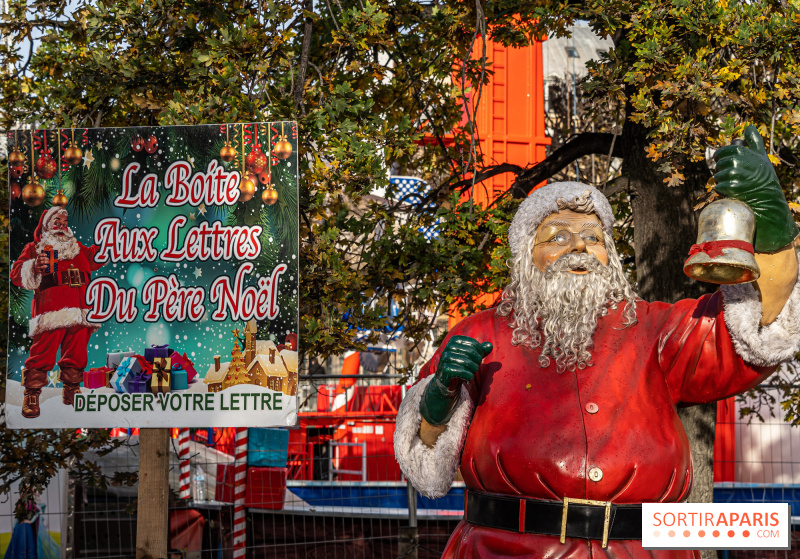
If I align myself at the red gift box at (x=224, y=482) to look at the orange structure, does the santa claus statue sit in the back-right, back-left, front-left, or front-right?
back-right

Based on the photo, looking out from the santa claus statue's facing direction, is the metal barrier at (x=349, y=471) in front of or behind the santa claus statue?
behind

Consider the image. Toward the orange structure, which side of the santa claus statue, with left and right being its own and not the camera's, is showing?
back

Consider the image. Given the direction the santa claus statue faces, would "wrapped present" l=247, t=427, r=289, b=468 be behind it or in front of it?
behind

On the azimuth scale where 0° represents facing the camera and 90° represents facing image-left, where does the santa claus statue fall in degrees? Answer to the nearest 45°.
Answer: approximately 0°

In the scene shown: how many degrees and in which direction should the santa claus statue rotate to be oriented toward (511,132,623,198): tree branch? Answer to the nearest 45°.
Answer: approximately 180°

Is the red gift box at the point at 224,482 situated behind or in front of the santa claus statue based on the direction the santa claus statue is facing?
behind

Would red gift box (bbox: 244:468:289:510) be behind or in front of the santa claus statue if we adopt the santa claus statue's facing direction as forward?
behind
